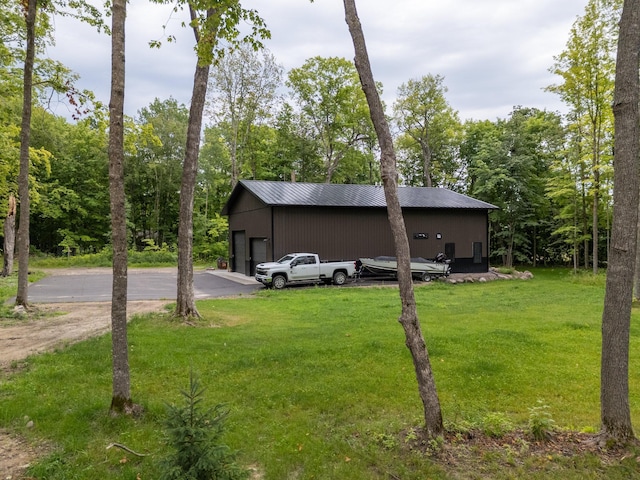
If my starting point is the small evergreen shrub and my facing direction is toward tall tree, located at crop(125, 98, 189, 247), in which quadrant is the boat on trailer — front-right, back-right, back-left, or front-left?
front-right

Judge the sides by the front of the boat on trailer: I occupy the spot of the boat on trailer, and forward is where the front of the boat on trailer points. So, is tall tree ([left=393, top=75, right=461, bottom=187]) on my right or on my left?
on my right

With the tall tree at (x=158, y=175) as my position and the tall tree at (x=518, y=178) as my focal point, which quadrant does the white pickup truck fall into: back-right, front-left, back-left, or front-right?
front-right

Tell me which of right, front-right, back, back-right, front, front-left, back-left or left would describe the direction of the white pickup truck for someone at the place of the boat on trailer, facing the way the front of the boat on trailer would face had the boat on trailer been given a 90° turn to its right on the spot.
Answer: back-left

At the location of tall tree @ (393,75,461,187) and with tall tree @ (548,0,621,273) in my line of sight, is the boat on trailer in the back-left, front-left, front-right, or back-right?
front-right

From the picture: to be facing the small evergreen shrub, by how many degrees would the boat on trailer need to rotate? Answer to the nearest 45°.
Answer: approximately 90° to its left

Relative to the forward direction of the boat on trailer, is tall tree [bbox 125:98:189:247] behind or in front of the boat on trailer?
in front

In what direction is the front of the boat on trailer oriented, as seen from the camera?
facing to the left of the viewer

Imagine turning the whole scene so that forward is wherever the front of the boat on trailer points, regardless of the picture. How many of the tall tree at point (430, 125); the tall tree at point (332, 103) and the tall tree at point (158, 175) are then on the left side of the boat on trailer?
0

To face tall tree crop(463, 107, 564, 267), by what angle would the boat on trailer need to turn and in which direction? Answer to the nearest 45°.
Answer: approximately 135° to its right

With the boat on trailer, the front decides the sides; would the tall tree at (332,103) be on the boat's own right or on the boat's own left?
on the boat's own right

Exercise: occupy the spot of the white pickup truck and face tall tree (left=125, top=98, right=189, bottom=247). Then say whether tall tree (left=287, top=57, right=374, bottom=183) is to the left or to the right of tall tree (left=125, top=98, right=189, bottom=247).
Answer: right

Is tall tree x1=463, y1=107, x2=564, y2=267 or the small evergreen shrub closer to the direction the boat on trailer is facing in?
the small evergreen shrub
